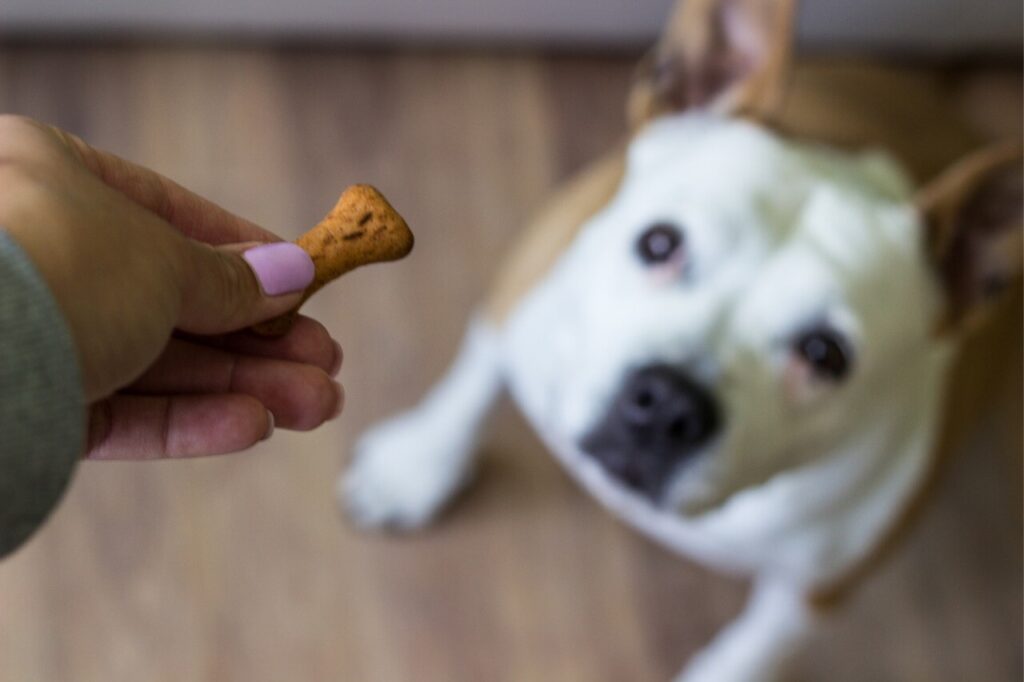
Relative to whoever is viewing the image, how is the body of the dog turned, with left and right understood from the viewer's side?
facing the viewer and to the left of the viewer
